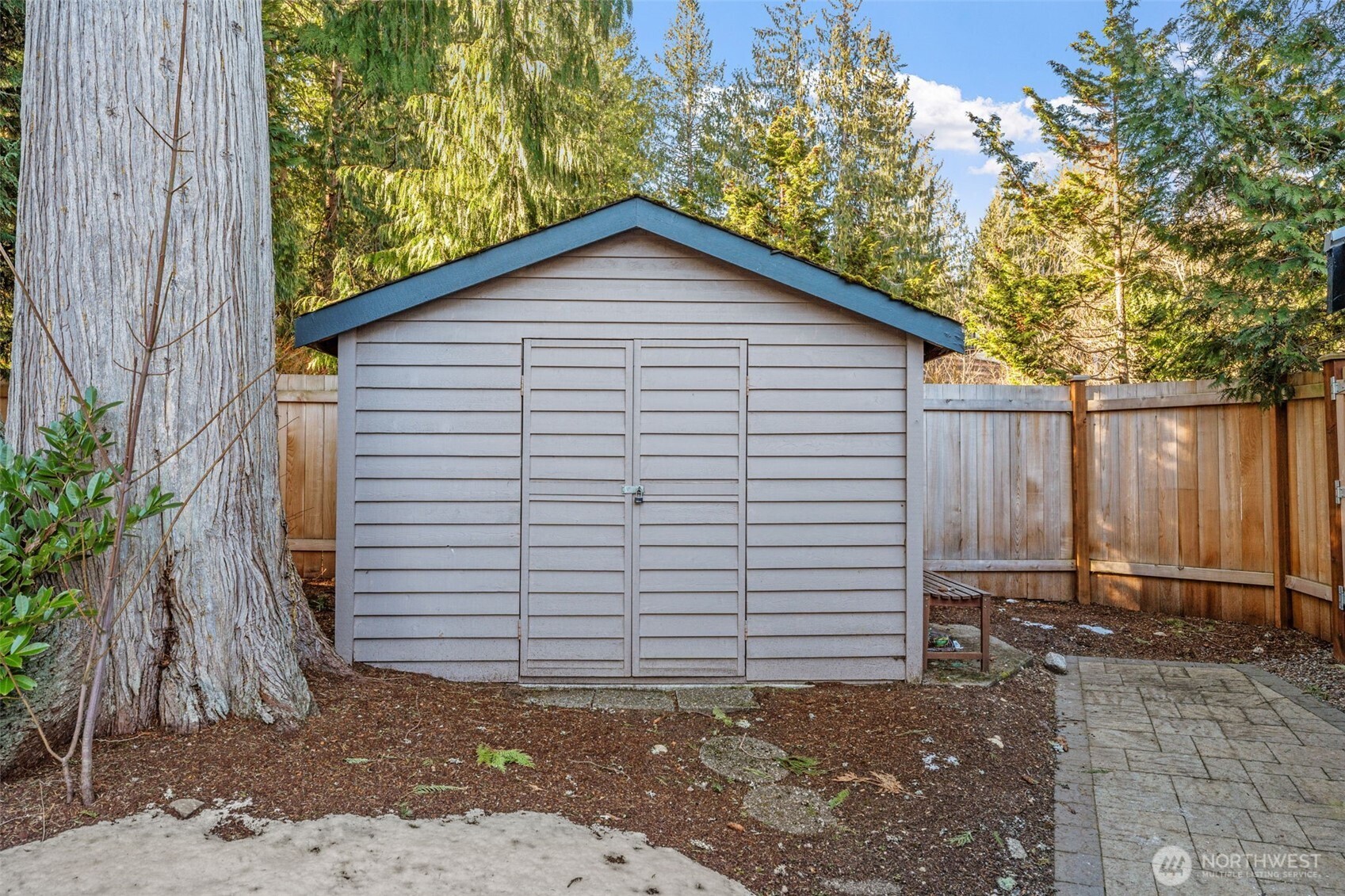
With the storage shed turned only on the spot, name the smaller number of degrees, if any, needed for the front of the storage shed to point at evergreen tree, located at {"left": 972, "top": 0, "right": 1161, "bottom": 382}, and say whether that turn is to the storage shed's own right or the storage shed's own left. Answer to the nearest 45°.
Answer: approximately 135° to the storage shed's own left

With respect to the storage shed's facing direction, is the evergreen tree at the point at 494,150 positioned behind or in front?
behind

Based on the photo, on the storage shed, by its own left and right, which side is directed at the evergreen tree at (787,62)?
back

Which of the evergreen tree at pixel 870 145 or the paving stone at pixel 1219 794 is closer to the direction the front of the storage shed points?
the paving stone

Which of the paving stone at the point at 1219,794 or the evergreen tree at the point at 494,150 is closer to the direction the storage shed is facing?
the paving stone

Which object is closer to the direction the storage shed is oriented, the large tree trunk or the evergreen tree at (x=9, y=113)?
the large tree trunk

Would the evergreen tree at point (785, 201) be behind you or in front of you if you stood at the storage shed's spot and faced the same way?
behind

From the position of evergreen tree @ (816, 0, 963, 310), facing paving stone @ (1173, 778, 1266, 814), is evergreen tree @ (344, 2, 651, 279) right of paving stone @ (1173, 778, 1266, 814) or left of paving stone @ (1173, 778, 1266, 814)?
right

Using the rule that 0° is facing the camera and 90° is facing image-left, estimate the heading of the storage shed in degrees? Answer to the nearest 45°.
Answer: approximately 0°

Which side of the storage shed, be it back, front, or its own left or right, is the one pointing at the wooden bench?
left

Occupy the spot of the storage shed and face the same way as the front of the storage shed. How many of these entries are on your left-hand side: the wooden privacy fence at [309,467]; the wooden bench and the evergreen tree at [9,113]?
1
